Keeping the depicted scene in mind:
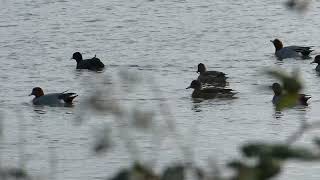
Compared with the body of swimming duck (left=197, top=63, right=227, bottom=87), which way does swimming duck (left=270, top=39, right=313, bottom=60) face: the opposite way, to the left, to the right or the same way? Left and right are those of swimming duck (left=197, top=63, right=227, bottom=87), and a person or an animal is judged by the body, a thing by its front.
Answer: the same way

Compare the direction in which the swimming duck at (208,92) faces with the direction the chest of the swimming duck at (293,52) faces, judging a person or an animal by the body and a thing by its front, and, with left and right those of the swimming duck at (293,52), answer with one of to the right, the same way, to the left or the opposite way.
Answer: the same way

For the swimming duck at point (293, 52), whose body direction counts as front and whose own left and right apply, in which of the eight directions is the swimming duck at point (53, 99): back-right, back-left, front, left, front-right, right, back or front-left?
front-left

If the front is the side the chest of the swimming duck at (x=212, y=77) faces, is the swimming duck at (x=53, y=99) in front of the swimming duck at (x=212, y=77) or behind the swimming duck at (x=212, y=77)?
in front

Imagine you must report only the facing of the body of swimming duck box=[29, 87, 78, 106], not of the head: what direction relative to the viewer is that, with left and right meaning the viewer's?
facing to the left of the viewer

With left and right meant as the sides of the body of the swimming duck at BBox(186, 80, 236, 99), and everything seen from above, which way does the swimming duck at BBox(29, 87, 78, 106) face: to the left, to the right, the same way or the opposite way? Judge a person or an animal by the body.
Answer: the same way

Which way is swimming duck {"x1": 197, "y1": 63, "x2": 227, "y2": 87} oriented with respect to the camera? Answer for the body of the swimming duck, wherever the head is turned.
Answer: to the viewer's left

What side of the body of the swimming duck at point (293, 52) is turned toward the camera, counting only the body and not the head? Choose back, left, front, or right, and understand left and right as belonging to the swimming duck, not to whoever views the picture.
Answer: left

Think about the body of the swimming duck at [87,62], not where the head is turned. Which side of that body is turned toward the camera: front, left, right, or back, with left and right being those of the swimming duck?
left

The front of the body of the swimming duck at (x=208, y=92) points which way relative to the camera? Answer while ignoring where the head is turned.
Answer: to the viewer's left

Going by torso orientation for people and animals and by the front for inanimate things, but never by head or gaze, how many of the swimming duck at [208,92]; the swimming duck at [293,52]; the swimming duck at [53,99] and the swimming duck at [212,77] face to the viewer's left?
4

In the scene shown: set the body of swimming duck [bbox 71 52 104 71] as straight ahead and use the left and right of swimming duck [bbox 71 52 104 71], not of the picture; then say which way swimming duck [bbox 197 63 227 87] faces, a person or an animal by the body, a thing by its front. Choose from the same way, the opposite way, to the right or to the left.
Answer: the same way
